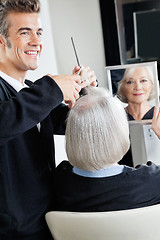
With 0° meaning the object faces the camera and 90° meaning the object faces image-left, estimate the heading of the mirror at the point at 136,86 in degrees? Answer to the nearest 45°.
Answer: approximately 0°

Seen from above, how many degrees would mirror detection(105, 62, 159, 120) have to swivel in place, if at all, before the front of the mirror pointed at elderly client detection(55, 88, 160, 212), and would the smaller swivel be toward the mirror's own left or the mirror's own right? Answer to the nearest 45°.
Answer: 0° — it already faces them

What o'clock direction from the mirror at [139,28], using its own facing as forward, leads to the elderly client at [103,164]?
The elderly client is roughly at 12 o'clock from the mirror.

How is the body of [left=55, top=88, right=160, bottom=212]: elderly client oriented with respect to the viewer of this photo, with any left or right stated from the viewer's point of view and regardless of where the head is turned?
facing away from the viewer

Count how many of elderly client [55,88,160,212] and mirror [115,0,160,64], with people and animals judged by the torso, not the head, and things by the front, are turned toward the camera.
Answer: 1

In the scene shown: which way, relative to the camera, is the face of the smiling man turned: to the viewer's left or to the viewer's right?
to the viewer's right

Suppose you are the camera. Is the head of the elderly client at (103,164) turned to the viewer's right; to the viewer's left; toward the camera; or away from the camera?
away from the camera

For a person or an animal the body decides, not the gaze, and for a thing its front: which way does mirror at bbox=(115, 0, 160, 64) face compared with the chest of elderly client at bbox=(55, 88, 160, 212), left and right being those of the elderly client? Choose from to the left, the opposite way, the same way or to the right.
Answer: the opposite way

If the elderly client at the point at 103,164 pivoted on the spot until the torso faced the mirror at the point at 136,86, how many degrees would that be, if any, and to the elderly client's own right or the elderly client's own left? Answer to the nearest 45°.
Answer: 0° — they already face it
